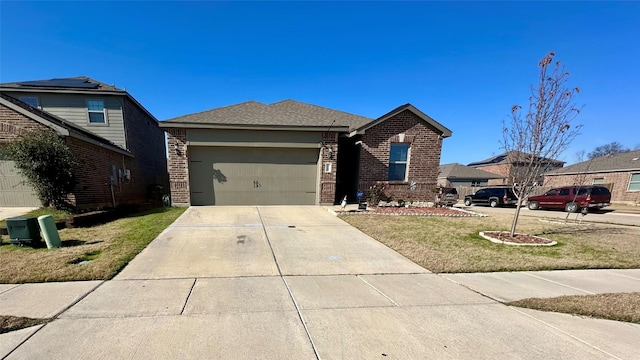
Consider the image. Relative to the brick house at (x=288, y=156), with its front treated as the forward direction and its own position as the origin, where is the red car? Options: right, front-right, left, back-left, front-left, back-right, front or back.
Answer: left

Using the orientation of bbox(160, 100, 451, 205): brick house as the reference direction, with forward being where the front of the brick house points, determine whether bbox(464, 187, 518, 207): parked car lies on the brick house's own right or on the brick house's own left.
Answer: on the brick house's own left

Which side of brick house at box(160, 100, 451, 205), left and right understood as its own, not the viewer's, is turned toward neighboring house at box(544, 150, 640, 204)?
left

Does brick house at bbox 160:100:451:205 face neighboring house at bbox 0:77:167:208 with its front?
no

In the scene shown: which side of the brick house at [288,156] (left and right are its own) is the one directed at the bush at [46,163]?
right

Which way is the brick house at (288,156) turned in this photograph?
toward the camera
